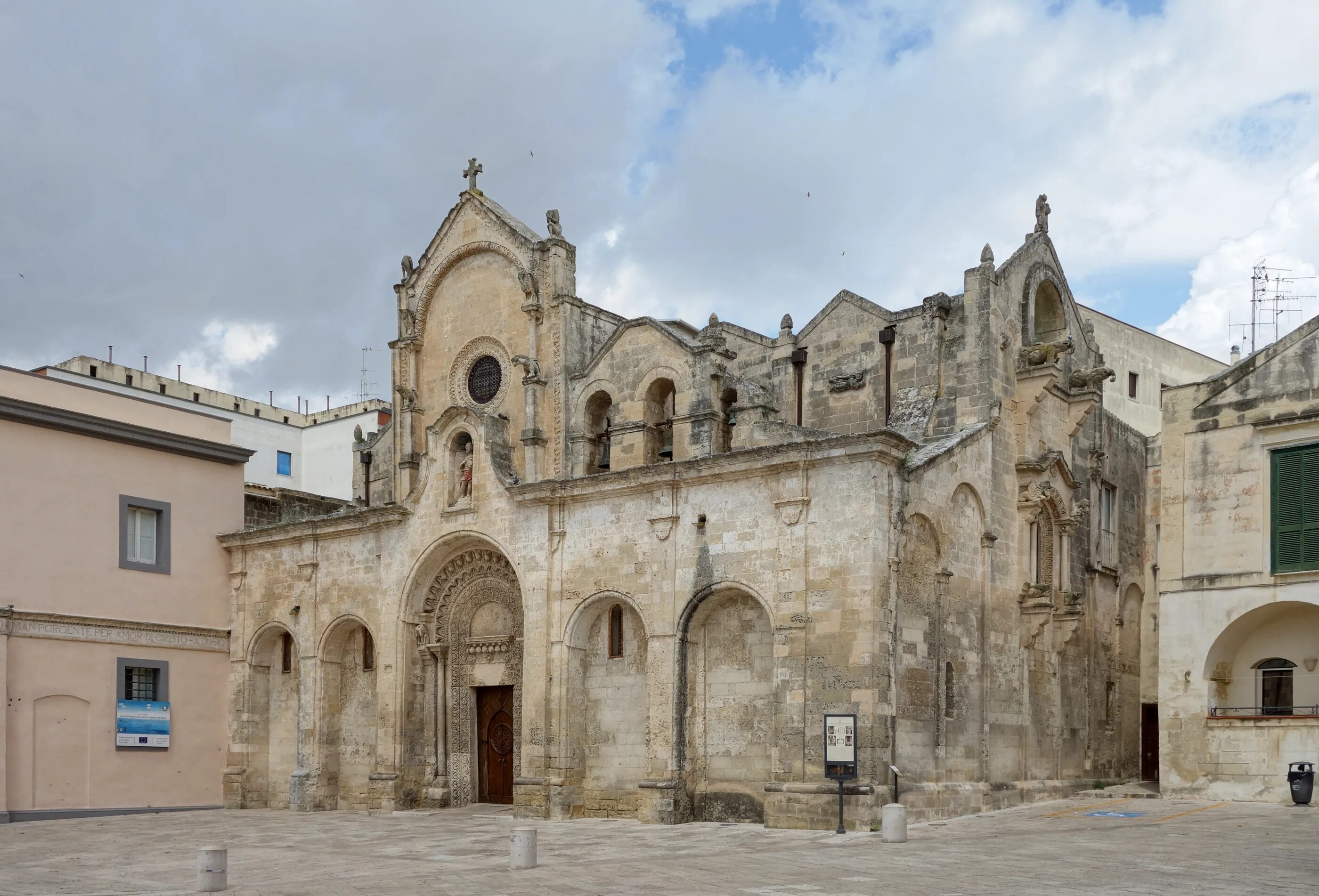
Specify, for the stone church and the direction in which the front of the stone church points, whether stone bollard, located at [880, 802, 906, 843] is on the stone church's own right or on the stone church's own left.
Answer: on the stone church's own left

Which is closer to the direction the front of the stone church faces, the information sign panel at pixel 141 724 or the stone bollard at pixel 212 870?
the stone bollard

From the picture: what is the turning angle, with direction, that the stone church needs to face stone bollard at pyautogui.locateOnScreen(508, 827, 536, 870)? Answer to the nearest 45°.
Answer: approximately 45° to its left

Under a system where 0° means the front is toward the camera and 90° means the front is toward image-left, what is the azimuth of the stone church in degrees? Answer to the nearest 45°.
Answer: approximately 45°

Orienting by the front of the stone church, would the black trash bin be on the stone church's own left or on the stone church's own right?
on the stone church's own left

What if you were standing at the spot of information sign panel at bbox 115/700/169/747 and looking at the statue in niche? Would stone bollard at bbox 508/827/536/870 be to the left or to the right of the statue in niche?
right
